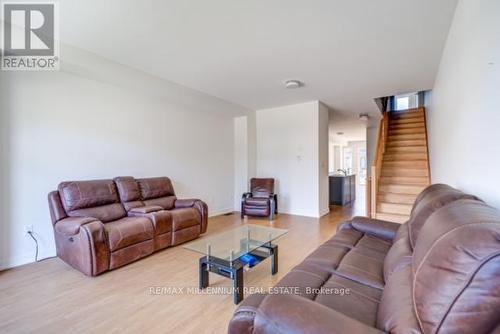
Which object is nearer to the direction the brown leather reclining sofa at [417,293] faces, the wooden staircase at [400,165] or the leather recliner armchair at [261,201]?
the leather recliner armchair

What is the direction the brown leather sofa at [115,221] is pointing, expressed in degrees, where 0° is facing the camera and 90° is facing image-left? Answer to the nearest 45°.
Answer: approximately 315°

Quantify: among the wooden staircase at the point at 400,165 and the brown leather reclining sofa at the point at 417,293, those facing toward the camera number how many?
1

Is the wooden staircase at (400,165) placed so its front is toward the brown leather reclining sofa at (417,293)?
yes

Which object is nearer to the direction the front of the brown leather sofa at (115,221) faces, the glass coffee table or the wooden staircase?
the glass coffee table

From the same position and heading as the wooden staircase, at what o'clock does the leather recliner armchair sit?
The leather recliner armchair is roughly at 2 o'clock from the wooden staircase.

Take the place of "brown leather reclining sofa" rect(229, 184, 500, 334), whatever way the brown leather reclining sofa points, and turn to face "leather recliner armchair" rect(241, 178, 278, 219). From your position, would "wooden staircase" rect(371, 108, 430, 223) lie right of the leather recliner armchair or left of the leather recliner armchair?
right

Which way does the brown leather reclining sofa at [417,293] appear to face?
to the viewer's left

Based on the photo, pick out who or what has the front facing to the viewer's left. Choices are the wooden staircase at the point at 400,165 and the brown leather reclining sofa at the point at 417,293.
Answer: the brown leather reclining sofa

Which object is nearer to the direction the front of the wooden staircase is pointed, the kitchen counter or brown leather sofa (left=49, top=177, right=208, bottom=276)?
the brown leather sofa

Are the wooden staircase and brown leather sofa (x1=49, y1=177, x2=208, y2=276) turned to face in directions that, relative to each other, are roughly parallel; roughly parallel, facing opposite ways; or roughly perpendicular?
roughly perpendicular
